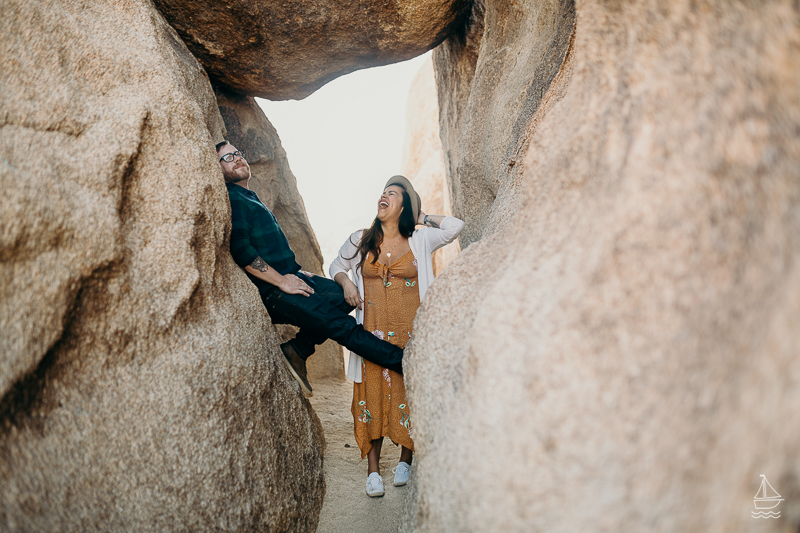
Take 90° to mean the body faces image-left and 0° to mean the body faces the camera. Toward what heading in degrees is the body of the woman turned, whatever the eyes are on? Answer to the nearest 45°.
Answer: approximately 0°
